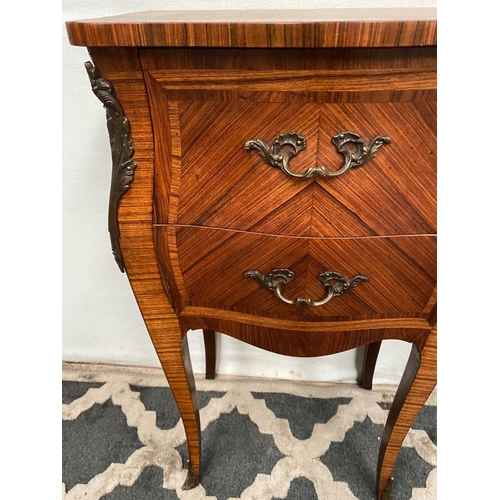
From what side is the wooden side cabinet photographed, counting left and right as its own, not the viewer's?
front
